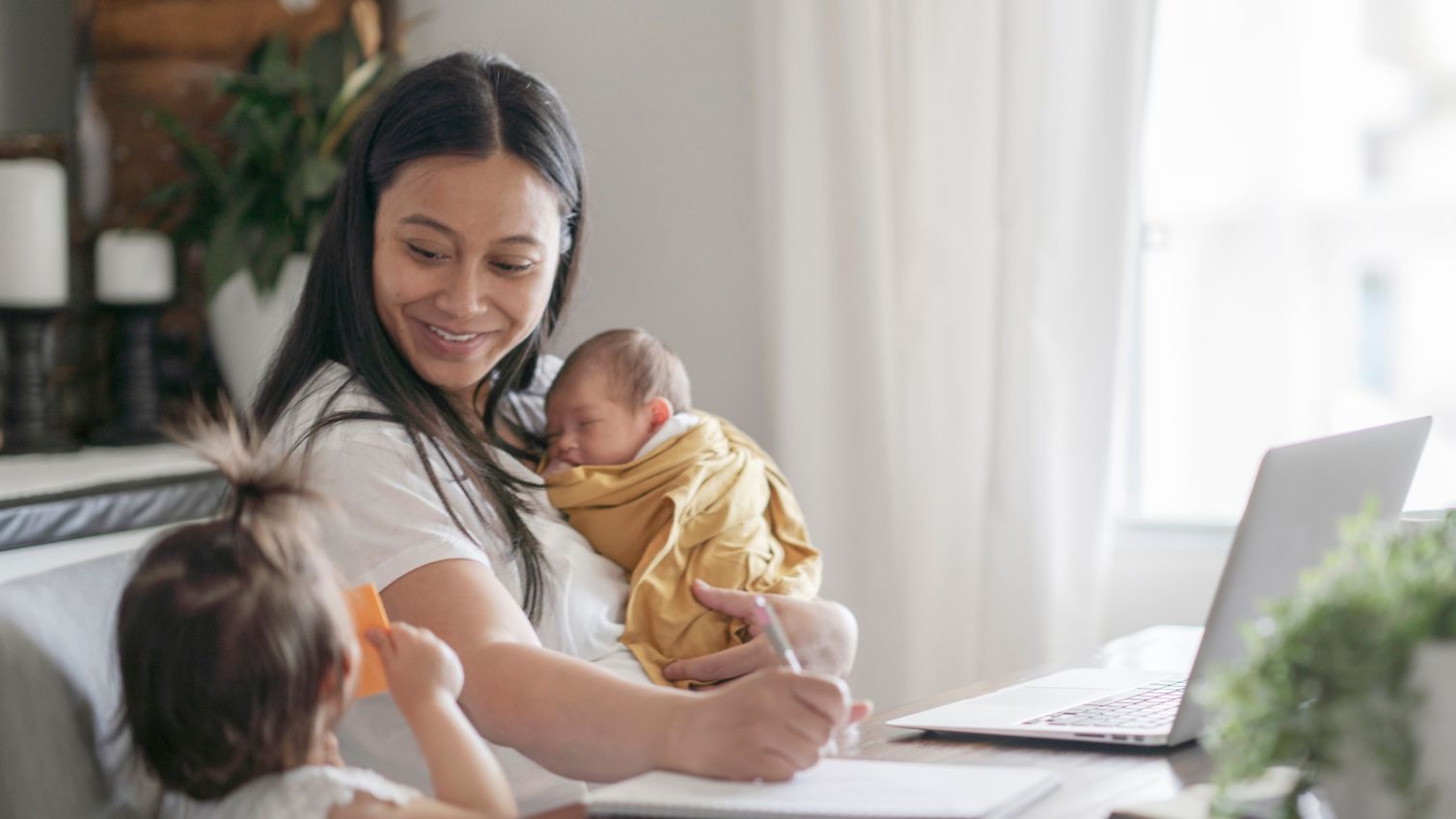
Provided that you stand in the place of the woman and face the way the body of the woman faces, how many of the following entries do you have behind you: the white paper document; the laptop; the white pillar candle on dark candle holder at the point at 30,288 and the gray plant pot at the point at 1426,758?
1

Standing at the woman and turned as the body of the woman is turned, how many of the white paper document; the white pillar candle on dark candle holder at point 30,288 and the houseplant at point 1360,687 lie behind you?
1

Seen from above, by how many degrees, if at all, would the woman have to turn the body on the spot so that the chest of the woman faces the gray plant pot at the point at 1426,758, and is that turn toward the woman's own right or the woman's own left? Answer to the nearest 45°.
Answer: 0° — they already face it

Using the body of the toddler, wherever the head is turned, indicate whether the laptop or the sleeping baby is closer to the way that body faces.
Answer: the sleeping baby

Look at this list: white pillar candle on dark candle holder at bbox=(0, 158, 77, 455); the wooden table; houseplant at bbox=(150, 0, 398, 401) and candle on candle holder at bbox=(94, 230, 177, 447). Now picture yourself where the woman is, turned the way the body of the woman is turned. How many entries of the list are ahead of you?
1

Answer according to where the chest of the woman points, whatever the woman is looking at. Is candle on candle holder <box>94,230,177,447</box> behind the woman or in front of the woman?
behind

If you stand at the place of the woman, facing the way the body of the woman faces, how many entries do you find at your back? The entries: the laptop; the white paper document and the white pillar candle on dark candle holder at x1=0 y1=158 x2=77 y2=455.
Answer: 1

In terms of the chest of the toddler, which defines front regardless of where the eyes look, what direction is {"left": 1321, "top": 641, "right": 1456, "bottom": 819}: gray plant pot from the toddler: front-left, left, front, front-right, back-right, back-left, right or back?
right

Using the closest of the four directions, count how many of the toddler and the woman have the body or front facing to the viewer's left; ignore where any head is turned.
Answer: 0

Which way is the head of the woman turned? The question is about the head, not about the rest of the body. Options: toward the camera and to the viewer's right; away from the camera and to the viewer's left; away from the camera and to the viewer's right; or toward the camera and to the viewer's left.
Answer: toward the camera and to the viewer's left

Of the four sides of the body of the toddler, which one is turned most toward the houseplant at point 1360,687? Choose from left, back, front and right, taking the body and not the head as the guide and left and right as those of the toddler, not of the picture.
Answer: right

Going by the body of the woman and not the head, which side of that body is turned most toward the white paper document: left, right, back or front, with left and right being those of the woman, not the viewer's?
front

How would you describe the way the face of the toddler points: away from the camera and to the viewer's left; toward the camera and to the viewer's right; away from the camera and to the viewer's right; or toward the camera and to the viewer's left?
away from the camera and to the viewer's right

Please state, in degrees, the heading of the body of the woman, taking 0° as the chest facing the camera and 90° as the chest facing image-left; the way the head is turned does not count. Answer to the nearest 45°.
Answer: approximately 315°

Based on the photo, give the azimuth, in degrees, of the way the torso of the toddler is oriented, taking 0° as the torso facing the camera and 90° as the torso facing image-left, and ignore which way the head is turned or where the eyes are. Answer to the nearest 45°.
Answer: approximately 225°

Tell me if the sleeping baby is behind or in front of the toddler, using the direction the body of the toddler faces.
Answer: in front
